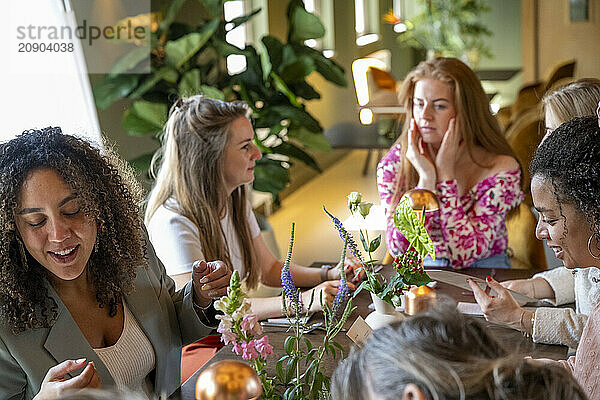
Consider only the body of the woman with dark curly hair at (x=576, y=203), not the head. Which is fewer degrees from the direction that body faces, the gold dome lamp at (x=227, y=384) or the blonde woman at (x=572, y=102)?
the gold dome lamp

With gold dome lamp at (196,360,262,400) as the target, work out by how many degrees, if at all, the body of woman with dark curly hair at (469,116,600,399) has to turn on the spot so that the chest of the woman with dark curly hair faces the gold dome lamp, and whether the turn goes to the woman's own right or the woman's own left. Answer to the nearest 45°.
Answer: approximately 45° to the woman's own left

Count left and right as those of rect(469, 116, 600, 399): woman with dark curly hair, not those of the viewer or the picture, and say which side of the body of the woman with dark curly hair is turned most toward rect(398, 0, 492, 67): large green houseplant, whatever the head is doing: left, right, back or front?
right

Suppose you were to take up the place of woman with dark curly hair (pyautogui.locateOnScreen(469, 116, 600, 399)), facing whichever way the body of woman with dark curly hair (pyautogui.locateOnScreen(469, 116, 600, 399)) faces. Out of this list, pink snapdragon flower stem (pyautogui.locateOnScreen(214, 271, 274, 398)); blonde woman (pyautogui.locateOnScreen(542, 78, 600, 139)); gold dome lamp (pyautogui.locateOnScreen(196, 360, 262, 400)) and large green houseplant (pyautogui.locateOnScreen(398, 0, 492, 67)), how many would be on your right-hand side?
2

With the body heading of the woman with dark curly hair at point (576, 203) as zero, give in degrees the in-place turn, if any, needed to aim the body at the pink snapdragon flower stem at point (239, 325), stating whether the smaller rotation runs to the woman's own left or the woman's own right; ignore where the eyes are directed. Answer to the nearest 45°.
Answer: approximately 45° to the woman's own left

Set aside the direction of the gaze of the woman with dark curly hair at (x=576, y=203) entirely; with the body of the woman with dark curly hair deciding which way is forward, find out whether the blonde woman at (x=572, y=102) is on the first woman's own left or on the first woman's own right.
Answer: on the first woman's own right

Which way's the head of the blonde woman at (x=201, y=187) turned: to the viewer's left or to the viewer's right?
to the viewer's right

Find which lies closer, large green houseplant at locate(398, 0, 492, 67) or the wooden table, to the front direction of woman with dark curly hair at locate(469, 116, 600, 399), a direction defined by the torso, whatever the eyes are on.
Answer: the wooden table

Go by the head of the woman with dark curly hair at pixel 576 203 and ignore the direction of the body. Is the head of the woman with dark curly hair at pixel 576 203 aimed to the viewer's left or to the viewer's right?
to the viewer's left

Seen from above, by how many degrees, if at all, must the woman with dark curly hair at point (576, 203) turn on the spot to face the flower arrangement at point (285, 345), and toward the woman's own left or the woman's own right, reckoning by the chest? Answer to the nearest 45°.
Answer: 0° — they already face it

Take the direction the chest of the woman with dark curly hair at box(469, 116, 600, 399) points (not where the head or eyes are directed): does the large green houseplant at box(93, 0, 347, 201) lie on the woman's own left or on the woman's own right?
on the woman's own right

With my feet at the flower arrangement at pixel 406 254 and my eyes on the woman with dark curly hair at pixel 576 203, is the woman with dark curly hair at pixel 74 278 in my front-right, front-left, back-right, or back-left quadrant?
back-right

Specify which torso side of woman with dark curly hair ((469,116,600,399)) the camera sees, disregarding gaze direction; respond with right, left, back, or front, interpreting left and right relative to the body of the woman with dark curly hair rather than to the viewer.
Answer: left
